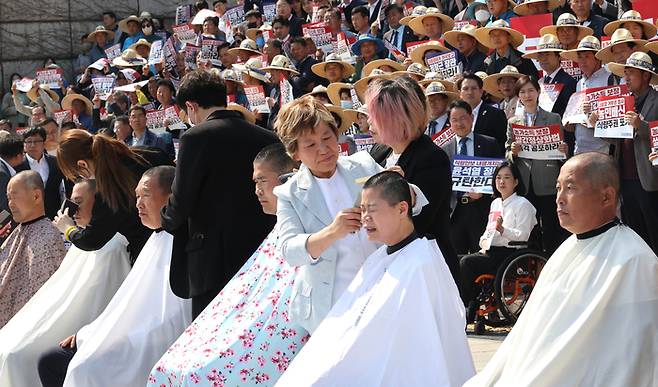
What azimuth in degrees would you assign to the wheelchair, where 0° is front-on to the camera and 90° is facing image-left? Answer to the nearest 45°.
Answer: approximately 45°

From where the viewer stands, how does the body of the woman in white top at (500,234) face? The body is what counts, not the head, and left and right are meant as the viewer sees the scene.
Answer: facing the viewer and to the left of the viewer

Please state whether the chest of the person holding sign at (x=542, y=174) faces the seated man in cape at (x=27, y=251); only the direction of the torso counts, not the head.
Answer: no

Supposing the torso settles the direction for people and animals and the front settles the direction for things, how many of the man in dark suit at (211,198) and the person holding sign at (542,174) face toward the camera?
1

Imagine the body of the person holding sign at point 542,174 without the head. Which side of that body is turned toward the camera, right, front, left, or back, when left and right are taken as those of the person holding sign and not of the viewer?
front

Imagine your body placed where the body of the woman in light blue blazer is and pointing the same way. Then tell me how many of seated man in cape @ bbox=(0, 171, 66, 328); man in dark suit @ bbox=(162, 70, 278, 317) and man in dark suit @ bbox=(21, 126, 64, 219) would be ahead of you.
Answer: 0

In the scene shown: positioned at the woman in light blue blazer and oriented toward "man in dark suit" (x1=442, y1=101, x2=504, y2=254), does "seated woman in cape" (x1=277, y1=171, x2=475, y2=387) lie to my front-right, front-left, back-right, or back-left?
back-right

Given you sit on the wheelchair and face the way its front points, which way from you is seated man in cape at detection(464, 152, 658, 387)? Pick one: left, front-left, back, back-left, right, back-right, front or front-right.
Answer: front-left

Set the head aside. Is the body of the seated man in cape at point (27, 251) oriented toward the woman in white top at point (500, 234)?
no

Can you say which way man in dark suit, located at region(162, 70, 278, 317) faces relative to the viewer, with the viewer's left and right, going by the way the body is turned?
facing away from the viewer and to the left of the viewer

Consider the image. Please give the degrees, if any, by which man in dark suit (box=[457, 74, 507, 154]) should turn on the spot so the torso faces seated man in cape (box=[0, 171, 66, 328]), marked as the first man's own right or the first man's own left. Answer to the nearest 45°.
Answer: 0° — they already face them

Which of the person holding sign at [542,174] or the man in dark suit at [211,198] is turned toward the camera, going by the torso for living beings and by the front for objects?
the person holding sign
